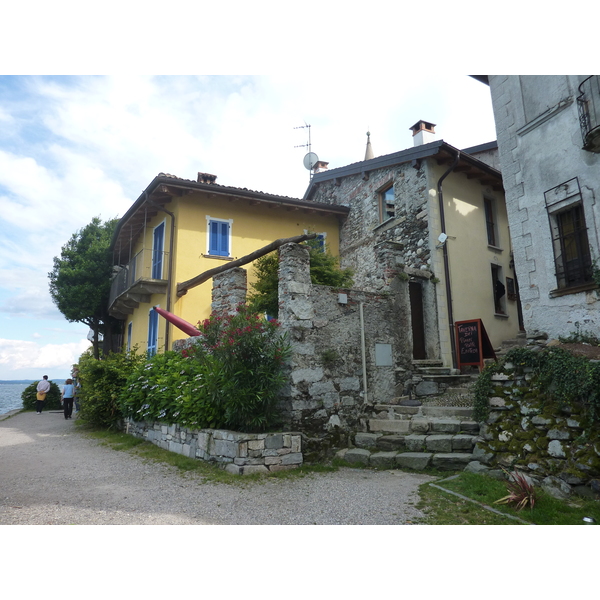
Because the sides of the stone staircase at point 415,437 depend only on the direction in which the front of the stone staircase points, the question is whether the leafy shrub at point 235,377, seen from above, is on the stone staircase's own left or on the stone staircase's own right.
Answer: on the stone staircase's own right

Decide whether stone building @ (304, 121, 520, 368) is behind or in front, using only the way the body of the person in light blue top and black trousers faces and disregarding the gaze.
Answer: behind

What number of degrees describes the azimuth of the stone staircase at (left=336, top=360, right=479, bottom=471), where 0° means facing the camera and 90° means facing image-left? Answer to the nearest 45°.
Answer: approximately 0°

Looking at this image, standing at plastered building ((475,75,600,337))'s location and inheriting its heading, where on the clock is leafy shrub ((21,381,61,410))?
The leafy shrub is roughly at 2 o'clock from the plastered building.

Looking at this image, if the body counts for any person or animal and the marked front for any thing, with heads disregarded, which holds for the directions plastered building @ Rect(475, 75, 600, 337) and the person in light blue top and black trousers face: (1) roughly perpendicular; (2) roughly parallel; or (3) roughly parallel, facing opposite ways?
roughly perpendicular

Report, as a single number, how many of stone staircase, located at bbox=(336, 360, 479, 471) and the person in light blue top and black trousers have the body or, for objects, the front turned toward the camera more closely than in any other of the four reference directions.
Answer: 1

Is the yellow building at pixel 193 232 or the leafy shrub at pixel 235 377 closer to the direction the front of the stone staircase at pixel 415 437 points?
the leafy shrub

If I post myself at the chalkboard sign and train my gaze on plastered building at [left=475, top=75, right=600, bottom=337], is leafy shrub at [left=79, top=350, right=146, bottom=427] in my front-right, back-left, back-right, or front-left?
back-right

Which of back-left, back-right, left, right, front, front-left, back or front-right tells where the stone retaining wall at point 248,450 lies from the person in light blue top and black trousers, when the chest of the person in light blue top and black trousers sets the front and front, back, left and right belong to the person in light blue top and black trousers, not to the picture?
back

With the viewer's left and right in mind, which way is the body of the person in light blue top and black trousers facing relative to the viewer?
facing away from the viewer
